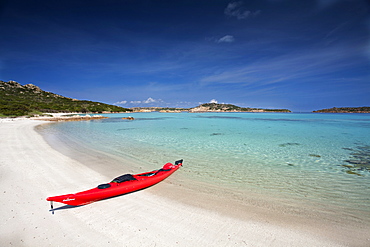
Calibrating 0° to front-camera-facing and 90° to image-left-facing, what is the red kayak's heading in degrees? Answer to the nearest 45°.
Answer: approximately 45°
